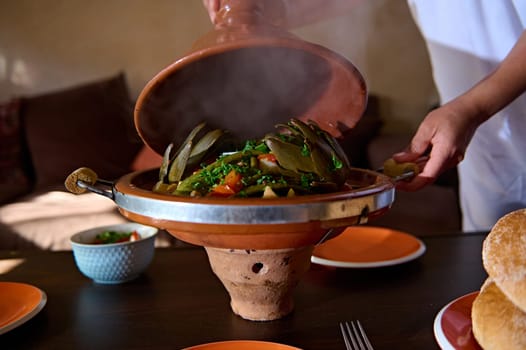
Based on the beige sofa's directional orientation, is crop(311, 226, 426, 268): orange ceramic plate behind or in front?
in front

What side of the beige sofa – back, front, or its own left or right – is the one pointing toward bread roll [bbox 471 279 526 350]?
front

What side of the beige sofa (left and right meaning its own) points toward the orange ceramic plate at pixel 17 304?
front

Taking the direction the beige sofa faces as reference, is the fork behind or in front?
in front

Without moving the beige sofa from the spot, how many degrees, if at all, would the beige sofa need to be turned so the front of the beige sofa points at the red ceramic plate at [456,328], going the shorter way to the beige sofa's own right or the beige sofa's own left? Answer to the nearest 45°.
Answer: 0° — it already faces it

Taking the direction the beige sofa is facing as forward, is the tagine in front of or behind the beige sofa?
in front

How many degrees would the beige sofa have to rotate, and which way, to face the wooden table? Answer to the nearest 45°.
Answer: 0° — it already faces it

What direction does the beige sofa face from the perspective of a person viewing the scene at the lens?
facing the viewer
